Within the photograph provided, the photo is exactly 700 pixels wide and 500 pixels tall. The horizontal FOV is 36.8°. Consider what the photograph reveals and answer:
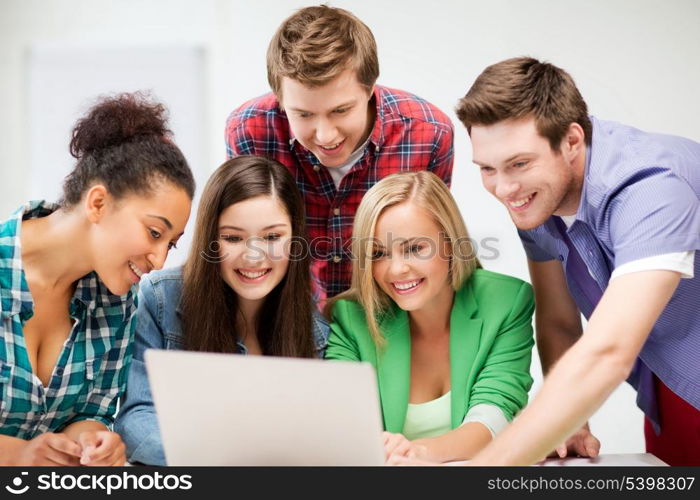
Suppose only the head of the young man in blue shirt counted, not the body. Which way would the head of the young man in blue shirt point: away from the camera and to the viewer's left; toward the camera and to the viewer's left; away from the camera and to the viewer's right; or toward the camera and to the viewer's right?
toward the camera and to the viewer's left

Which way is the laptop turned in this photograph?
away from the camera

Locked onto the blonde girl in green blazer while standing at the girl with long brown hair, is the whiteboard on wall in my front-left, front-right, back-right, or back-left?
back-left

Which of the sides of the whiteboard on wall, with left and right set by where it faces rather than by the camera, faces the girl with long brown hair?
front

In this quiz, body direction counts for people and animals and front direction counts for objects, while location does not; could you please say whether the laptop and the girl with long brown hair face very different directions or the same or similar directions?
very different directions

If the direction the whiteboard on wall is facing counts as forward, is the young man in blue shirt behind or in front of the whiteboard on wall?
in front

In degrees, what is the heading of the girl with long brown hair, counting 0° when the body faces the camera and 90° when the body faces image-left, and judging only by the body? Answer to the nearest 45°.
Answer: approximately 0°
